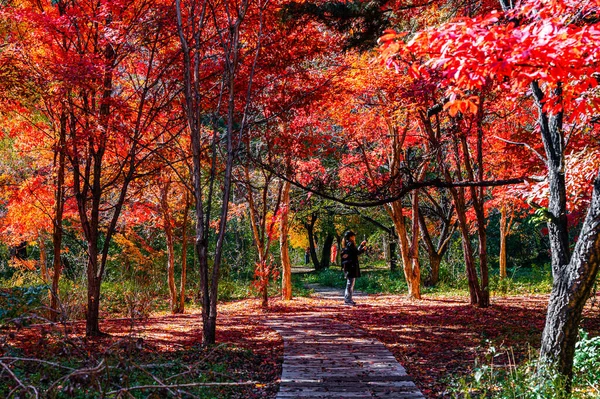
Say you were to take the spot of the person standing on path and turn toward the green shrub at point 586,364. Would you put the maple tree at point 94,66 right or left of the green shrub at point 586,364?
right

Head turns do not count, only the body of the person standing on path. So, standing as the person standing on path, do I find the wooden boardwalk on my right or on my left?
on my right

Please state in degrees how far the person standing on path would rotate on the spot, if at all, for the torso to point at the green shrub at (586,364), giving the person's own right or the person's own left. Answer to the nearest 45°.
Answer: approximately 90° to the person's own right

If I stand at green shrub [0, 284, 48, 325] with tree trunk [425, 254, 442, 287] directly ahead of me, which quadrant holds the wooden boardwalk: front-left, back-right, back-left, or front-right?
front-right

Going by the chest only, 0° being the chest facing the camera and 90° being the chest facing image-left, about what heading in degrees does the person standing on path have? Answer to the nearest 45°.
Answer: approximately 270°

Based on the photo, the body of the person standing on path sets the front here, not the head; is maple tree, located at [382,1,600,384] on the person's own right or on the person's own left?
on the person's own right
